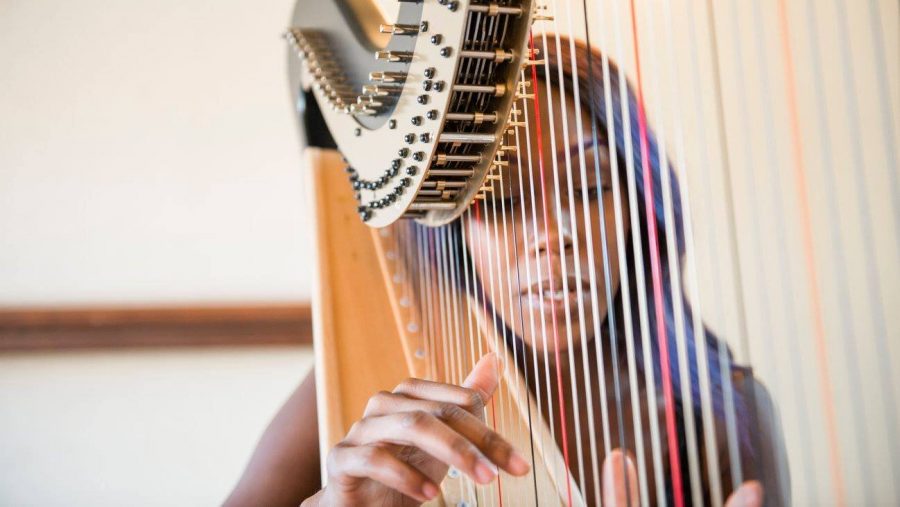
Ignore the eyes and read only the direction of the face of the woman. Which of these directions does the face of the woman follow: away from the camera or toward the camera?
toward the camera

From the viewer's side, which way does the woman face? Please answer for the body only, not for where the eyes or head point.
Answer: toward the camera
